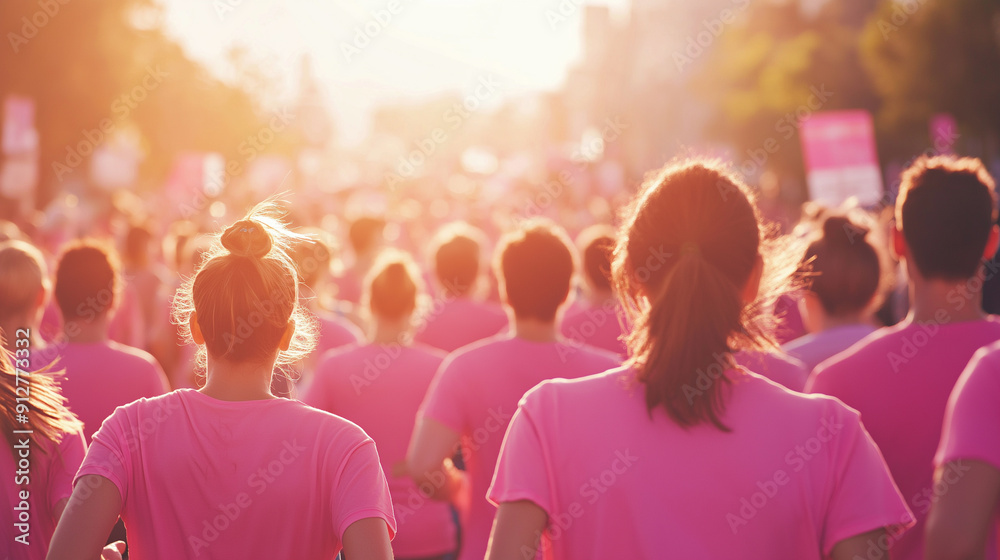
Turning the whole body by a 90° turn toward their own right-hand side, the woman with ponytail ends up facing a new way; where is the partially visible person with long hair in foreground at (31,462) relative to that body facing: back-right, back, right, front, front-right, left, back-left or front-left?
back

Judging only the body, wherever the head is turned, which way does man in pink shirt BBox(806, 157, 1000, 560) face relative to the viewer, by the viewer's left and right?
facing away from the viewer

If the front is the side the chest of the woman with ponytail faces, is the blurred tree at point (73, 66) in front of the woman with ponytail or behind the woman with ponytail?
in front

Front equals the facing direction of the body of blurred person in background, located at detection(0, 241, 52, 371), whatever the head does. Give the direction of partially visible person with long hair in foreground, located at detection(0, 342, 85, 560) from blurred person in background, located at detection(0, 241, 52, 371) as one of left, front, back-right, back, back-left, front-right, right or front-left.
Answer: back

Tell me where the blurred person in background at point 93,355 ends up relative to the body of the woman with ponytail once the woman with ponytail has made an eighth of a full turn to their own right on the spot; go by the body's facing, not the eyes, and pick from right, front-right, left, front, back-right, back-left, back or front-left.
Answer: left

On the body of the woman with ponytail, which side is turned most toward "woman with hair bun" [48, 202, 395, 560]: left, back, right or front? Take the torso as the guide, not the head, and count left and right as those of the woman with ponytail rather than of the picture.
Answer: left

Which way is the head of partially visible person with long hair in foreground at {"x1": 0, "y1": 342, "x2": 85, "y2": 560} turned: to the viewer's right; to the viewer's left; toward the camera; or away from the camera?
away from the camera

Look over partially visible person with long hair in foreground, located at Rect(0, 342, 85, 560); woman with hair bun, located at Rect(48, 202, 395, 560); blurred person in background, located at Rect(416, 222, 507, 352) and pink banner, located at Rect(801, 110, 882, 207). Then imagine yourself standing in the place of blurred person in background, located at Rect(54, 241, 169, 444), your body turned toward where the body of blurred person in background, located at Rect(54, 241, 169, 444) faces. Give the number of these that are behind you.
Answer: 2

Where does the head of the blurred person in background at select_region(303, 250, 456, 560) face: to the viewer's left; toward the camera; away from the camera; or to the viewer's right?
away from the camera

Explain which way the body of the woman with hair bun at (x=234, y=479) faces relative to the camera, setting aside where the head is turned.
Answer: away from the camera

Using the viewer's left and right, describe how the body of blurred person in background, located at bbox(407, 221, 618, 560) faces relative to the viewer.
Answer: facing away from the viewer

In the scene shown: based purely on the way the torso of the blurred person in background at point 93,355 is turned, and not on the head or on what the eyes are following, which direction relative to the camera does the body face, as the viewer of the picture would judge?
away from the camera

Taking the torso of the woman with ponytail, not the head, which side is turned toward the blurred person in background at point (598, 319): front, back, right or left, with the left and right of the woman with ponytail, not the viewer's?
front

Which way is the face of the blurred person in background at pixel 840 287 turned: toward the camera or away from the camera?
away from the camera

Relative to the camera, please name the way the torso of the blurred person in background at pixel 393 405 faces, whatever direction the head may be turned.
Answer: away from the camera

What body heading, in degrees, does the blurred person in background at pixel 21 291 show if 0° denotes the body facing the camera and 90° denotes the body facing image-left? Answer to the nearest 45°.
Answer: approximately 180°

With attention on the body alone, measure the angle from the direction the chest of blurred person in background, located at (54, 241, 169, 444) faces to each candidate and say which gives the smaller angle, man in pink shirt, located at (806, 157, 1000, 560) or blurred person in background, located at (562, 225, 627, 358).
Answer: the blurred person in background

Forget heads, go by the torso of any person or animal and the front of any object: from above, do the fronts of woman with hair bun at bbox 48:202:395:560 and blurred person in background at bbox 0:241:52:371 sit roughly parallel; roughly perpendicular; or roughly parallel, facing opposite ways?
roughly parallel

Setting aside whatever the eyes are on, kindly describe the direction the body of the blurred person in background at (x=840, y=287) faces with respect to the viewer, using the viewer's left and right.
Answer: facing away from the viewer
